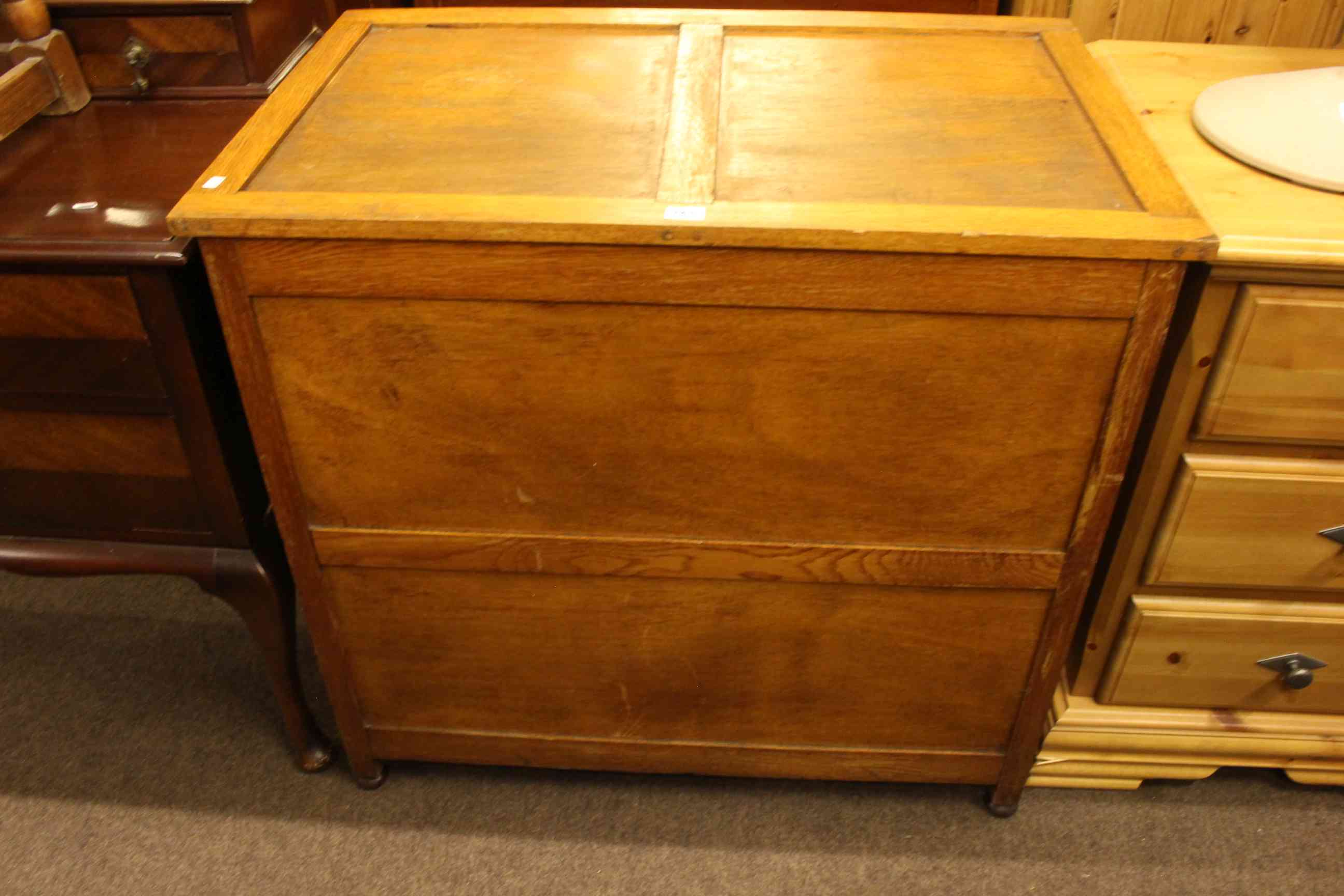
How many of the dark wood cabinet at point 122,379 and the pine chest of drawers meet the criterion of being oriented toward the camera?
2

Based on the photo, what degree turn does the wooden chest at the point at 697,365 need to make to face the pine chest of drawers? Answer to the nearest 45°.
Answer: approximately 90° to its left

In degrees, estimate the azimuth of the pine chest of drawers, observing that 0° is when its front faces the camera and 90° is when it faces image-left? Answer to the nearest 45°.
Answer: approximately 0°

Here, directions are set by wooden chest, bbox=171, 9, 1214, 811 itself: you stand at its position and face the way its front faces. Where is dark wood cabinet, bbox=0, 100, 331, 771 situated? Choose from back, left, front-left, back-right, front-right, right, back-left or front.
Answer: right

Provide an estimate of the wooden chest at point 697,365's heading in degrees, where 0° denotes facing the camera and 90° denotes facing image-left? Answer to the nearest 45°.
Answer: approximately 0°

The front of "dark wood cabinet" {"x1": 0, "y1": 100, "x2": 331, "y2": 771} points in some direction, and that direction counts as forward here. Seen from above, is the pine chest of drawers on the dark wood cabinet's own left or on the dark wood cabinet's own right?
on the dark wood cabinet's own left

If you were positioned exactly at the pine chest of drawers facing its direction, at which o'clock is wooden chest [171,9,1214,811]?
The wooden chest is roughly at 2 o'clock from the pine chest of drawers.

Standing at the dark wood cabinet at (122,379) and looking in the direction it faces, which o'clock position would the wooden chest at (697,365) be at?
The wooden chest is roughly at 10 o'clock from the dark wood cabinet.

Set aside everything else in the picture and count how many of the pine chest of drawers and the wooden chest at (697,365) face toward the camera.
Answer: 2

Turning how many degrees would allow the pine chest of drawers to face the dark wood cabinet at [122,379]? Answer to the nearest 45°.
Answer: approximately 45° to its right
